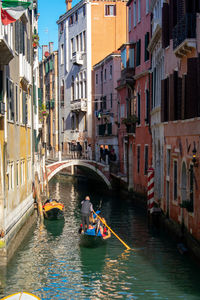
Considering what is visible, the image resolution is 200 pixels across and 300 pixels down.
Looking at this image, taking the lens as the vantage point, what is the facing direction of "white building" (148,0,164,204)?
facing to the left of the viewer

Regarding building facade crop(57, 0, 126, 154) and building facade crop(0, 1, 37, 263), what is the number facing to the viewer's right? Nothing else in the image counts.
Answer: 1

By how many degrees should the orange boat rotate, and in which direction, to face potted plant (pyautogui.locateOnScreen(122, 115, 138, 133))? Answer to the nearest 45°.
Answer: approximately 135° to its left

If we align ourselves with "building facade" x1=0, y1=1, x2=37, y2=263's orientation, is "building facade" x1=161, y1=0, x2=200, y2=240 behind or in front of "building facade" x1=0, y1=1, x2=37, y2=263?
in front

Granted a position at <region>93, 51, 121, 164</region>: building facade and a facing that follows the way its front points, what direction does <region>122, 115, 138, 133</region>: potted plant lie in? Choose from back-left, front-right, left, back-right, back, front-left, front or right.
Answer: front-left

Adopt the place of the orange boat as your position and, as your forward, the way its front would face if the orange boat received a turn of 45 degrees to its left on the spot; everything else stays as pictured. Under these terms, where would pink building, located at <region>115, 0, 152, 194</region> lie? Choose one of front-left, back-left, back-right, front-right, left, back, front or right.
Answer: left

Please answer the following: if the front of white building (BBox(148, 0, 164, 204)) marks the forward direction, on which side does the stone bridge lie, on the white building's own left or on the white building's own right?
on the white building's own right

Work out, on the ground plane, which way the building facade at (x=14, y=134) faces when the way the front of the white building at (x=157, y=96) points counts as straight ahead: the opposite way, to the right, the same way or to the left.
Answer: the opposite way

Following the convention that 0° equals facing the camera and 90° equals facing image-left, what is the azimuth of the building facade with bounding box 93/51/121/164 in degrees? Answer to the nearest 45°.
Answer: approximately 45°

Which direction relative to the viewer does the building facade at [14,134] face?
to the viewer's right

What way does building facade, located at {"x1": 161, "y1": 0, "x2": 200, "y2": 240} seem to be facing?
to the viewer's left

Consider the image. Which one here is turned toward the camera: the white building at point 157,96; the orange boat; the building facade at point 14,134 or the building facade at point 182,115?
the orange boat
